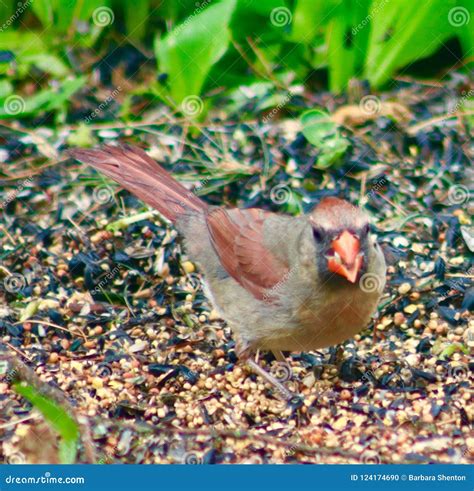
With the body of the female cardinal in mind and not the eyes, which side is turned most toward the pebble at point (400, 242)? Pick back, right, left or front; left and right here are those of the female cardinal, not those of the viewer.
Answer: left

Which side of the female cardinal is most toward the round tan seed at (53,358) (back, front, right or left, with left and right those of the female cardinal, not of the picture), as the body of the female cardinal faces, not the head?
back

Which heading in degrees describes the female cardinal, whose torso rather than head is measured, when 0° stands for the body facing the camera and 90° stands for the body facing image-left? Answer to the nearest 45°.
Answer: approximately 315°

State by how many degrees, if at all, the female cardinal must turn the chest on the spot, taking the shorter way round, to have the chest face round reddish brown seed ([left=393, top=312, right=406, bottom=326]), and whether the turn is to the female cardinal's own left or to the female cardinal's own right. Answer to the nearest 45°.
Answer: approximately 90° to the female cardinal's own left

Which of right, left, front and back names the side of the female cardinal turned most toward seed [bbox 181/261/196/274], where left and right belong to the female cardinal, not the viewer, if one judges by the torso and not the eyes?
back

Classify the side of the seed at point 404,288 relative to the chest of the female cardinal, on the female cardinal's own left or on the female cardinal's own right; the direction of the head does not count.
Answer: on the female cardinal's own left
